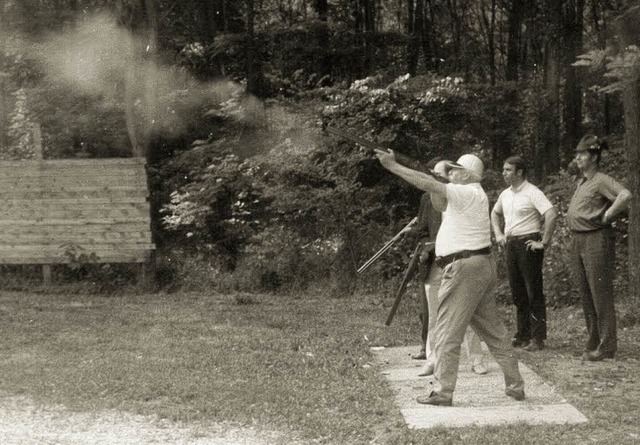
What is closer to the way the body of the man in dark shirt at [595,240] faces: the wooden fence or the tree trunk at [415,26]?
the wooden fence

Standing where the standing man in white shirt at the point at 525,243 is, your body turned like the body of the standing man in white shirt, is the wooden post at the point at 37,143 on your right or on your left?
on your right

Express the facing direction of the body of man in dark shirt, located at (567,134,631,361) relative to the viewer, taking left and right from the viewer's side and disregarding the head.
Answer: facing the viewer and to the left of the viewer

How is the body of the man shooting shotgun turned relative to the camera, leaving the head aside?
to the viewer's left

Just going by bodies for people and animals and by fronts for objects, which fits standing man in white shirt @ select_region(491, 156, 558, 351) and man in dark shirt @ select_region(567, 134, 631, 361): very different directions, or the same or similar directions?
same or similar directions

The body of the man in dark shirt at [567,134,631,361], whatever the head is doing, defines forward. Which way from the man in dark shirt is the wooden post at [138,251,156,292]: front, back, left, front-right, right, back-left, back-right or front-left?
right

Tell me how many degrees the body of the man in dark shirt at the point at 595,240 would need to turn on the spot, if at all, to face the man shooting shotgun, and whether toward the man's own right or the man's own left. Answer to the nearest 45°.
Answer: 0° — they already face them

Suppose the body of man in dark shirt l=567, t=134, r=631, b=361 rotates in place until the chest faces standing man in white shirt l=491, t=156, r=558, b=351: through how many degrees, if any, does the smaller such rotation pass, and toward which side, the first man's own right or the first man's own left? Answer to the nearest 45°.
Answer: approximately 90° to the first man's own right

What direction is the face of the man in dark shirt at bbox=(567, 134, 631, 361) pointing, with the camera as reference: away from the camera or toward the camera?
toward the camera

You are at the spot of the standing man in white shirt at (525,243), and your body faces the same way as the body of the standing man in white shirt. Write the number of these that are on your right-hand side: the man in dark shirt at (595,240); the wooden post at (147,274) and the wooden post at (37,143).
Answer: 2

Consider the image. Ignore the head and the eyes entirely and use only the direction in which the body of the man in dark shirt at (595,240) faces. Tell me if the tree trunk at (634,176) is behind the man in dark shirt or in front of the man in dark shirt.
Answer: behind

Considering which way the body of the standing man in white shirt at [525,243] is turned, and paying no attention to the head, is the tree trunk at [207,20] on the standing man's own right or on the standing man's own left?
on the standing man's own right

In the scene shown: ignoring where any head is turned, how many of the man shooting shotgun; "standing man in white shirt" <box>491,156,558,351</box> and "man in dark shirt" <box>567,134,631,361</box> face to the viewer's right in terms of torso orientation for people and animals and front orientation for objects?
0

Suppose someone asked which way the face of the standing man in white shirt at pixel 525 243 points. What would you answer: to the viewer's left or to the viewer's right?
to the viewer's left

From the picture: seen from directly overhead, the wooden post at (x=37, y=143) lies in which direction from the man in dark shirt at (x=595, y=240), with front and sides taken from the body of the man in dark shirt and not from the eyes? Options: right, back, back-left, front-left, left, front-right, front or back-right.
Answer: right

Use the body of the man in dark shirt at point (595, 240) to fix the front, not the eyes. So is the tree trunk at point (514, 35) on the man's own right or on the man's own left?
on the man's own right

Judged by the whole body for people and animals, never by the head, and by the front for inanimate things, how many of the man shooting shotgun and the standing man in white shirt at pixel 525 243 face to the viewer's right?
0

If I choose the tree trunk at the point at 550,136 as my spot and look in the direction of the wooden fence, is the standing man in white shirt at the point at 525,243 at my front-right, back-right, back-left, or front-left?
front-left
